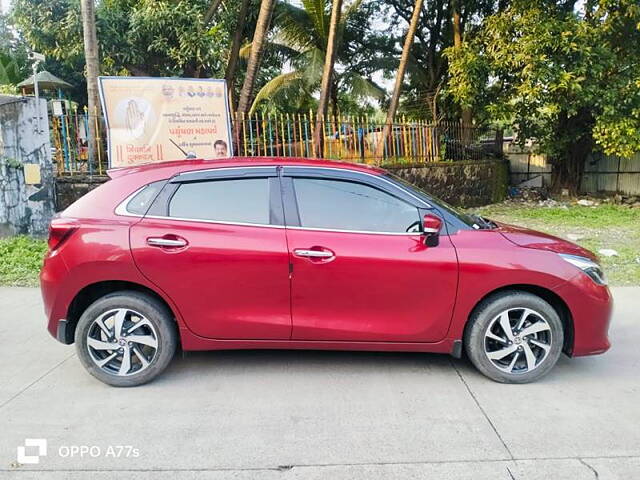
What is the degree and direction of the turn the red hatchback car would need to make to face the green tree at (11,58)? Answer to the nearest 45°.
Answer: approximately 135° to its left

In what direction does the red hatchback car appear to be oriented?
to the viewer's right

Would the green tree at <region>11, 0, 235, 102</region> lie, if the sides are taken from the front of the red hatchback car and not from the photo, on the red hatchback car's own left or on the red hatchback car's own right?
on the red hatchback car's own left

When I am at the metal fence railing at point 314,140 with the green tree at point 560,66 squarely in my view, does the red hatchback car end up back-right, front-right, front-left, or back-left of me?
back-right

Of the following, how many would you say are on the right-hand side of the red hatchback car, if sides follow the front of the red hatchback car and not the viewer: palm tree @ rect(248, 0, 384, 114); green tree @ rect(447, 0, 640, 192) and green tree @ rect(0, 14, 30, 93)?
0

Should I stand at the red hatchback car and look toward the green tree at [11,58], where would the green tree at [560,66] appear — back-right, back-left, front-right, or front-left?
front-right

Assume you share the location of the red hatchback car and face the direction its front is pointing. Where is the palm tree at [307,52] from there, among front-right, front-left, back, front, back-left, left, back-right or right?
left

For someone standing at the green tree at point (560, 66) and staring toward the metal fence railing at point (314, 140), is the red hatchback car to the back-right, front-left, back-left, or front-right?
front-left

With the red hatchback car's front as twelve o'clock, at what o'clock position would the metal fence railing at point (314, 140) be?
The metal fence railing is roughly at 9 o'clock from the red hatchback car.

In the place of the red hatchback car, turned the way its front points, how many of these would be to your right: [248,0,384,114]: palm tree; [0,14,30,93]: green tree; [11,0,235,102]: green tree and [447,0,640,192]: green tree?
0
